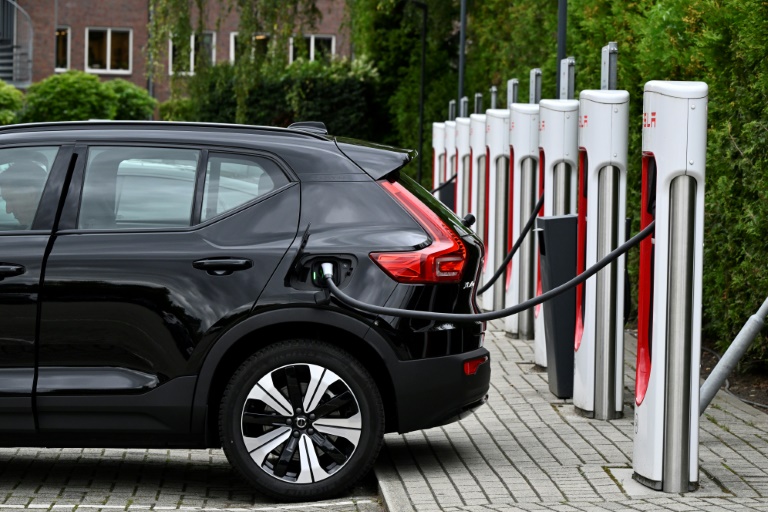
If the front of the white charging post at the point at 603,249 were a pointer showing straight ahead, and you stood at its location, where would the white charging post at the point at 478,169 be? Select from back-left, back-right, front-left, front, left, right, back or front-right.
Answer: right

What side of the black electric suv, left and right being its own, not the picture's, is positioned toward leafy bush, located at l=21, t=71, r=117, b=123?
right

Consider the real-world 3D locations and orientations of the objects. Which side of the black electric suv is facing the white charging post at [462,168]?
right

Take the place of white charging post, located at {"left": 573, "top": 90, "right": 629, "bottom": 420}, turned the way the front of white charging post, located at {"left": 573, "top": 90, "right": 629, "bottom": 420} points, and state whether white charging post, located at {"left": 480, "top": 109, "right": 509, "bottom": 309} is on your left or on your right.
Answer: on your right

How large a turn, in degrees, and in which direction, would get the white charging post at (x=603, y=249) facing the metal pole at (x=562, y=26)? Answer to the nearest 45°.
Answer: approximately 90° to its right

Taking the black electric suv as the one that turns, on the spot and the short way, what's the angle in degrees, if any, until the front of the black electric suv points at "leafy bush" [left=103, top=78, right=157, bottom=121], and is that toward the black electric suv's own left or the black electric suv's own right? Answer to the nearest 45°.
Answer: approximately 90° to the black electric suv's own right

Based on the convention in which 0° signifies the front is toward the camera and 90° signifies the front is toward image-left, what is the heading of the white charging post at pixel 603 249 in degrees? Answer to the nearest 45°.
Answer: approximately 90°

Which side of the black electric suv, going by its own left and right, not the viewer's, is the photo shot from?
left

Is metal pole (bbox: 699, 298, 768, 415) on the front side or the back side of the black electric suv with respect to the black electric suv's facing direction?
on the back side

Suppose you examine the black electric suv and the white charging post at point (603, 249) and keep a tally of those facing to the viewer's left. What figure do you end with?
2

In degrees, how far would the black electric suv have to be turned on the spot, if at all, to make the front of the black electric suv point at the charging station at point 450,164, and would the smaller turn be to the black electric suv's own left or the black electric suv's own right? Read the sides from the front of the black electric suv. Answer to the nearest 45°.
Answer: approximately 90° to the black electric suv's own right

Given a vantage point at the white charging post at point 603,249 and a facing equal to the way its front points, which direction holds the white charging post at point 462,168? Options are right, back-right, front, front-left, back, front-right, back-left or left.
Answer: right
